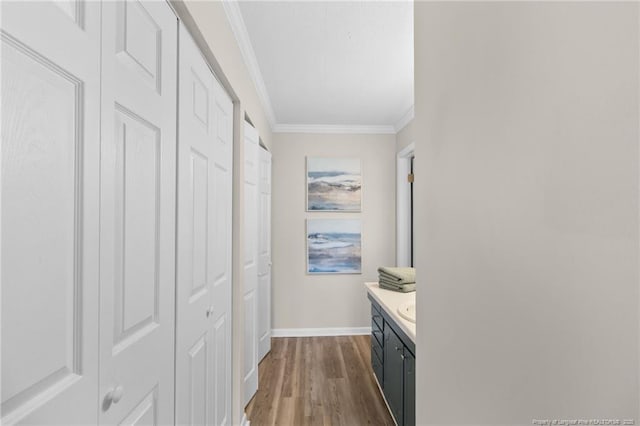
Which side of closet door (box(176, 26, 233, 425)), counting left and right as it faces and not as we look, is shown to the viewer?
right

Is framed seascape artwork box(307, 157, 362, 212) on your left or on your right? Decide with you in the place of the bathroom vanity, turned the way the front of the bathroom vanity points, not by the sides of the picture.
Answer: on your right

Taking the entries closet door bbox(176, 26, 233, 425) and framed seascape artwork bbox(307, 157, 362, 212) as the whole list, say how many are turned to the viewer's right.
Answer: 1

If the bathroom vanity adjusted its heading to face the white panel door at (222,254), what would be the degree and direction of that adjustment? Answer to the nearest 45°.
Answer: approximately 45° to its left

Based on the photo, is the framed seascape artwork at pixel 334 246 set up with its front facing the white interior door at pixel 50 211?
yes

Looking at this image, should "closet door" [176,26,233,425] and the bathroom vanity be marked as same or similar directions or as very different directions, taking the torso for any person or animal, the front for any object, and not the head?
very different directions

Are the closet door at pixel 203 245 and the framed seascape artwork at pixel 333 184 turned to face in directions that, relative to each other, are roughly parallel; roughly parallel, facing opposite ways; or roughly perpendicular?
roughly perpendicular

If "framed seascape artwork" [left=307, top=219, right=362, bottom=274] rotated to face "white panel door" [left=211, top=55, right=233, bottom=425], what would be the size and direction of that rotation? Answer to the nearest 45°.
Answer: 0° — it already faces it

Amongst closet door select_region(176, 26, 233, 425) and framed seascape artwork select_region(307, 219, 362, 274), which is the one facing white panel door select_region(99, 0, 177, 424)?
the framed seascape artwork

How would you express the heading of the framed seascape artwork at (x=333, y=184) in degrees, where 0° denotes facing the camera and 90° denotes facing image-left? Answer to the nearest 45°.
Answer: approximately 0°

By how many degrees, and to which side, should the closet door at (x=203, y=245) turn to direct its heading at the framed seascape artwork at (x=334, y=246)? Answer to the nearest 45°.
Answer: approximately 45° to its left

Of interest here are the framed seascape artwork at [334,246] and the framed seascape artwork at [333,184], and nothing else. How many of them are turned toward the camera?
2
